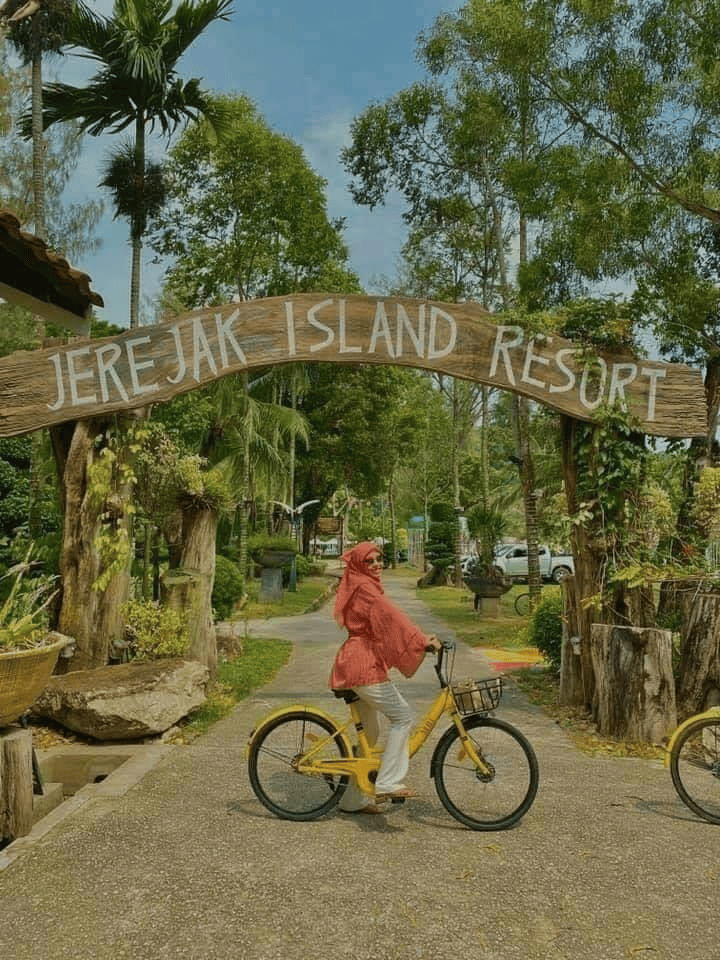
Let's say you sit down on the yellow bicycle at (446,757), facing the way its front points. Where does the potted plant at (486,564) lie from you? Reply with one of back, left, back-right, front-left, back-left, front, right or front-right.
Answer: left

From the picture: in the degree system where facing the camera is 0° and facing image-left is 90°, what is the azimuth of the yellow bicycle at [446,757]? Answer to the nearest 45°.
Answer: approximately 270°

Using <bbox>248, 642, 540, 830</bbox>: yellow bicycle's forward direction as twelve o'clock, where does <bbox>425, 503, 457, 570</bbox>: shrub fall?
The shrub is roughly at 9 o'clock from the yellow bicycle.

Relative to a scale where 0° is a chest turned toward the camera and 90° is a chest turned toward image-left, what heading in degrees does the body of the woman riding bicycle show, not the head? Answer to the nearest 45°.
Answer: approximately 270°

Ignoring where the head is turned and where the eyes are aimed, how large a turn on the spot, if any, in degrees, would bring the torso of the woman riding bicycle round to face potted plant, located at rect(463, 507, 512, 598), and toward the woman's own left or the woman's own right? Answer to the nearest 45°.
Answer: approximately 90° to the woman's own left

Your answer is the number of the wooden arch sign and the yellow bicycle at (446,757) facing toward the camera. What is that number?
1

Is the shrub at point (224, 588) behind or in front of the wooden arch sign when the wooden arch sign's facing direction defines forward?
behind

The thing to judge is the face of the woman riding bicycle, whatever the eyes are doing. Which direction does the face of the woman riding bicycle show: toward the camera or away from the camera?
toward the camera

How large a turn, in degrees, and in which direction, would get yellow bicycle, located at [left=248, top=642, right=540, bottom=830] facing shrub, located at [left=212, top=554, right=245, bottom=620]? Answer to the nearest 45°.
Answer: approximately 90° to its left

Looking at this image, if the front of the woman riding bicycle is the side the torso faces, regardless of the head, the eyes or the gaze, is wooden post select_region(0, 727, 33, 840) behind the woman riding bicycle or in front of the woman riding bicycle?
behind

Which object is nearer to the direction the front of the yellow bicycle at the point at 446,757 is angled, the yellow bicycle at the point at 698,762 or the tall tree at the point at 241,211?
the yellow bicycle

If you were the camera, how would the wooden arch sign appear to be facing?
facing the viewer
